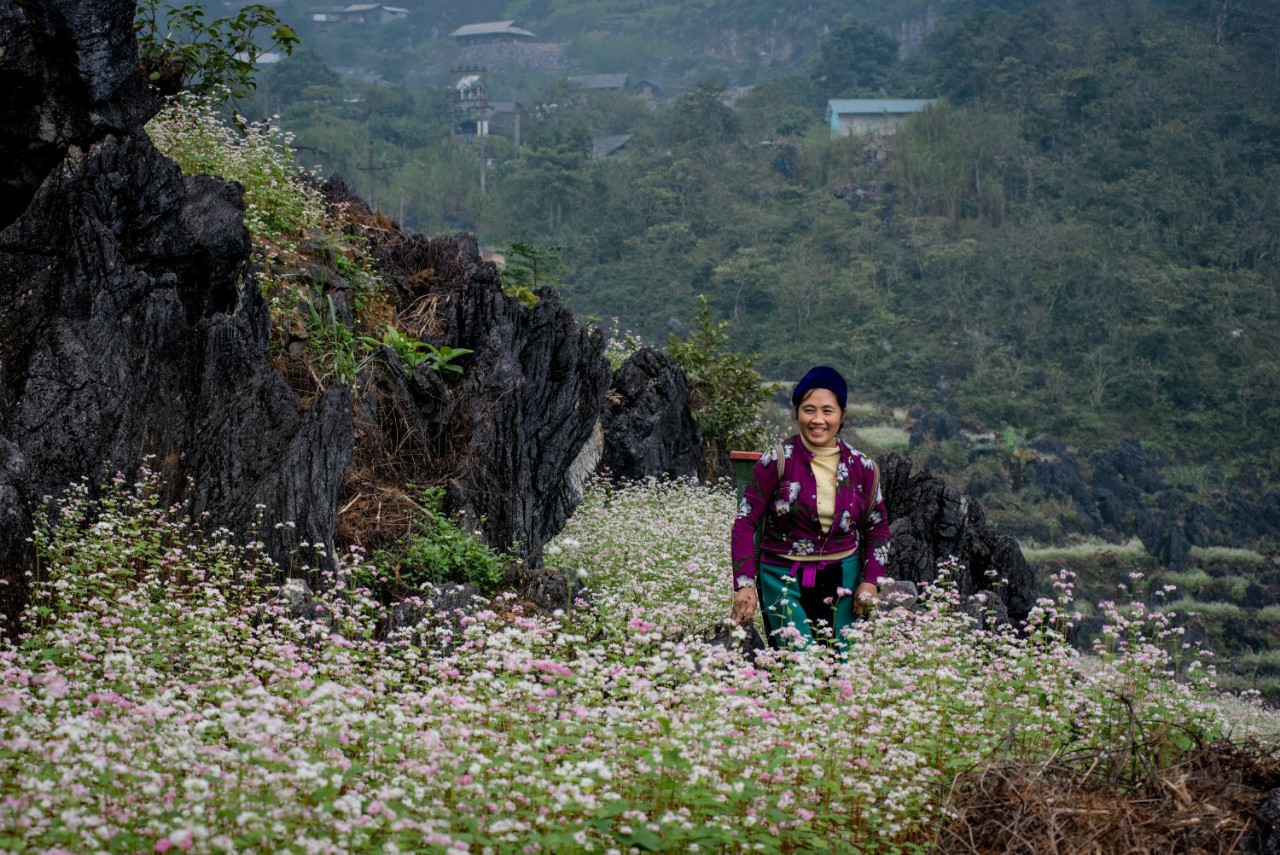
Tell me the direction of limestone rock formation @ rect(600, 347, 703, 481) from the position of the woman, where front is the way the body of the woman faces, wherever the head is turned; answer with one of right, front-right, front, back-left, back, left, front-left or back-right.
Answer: back

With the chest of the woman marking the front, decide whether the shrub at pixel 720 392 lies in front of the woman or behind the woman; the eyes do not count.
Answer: behind

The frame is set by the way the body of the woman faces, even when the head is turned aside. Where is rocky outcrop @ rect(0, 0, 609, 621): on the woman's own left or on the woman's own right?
on the woman's own right

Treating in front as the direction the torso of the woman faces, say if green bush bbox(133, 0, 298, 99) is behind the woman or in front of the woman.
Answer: behind

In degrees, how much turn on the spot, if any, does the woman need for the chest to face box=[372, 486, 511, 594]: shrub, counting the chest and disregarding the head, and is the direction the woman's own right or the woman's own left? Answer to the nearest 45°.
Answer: approximately 135° to the woman's own right

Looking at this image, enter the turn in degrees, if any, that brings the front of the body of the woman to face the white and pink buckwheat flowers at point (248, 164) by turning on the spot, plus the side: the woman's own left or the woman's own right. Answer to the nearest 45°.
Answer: approximately 135° to the woman's own right

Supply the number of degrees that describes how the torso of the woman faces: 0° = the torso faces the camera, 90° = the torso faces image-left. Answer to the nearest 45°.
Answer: approximately 0°
